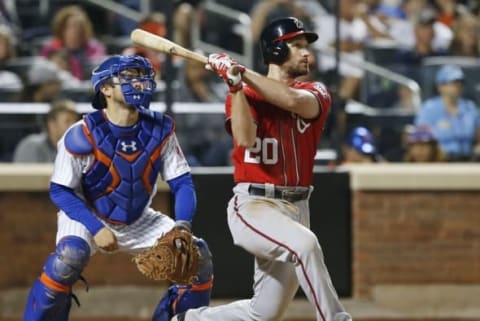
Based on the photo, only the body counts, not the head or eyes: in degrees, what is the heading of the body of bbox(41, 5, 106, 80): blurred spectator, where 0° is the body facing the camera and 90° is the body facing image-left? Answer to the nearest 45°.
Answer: approximately 0°

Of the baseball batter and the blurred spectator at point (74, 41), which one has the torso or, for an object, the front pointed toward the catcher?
the blurred spectator

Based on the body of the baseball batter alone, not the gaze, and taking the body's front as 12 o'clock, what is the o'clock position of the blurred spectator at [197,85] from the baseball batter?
The blurred spectator is roughly at 7 o'clock from the baseball batter.

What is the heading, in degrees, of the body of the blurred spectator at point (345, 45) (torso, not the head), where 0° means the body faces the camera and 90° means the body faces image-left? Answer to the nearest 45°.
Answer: approximately 0°
